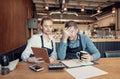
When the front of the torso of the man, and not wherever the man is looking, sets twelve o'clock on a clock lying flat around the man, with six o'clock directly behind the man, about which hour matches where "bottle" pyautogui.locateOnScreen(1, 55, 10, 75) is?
The bottle is roughly at 1 o'clock from the man.

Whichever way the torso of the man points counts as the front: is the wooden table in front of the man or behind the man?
in front

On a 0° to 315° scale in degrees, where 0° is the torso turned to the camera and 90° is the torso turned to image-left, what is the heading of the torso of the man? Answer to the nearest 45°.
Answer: approximately 0°

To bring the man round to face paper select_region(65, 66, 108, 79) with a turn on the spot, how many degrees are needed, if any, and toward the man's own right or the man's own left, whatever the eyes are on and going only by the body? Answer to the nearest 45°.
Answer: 0° — they already face it

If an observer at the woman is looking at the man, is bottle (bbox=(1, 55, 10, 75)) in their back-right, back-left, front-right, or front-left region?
back-right
